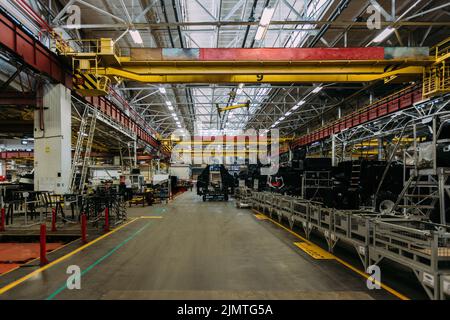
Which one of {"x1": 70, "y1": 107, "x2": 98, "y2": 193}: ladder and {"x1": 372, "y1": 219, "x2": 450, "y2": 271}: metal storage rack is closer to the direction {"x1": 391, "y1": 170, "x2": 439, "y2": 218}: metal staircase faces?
the ladder

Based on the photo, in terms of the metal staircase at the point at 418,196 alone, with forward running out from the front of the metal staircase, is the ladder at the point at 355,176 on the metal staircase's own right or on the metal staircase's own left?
on the metal staircase's own right

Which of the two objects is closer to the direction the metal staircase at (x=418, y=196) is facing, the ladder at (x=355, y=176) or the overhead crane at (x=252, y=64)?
the overhead crane

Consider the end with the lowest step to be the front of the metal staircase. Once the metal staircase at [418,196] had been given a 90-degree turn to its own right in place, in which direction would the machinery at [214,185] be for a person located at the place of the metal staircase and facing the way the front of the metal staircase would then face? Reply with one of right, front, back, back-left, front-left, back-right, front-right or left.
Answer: front-left

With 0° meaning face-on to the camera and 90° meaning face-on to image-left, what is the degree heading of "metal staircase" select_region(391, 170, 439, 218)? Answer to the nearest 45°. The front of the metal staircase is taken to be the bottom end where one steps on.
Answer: approximately 90°

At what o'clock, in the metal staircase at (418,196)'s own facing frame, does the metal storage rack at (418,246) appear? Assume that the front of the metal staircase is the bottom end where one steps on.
The metal storage rack is roughly at 9 o'clock from the metal staircase.

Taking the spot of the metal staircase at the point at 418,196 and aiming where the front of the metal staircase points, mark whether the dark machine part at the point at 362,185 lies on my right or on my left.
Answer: on my right
